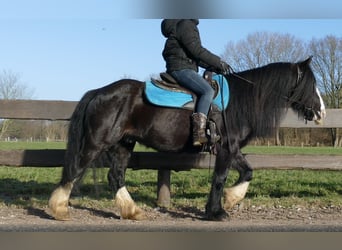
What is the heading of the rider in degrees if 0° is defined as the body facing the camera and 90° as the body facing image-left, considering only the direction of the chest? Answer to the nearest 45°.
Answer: approximately 270°

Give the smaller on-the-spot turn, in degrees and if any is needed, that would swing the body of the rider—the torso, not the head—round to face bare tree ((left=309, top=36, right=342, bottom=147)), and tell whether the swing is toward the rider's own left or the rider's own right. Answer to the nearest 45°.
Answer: approximately 45° to the rider's own left

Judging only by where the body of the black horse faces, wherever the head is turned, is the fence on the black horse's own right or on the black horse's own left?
on the black horse's own left

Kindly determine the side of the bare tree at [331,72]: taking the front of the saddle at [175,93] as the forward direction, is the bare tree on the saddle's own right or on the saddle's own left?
on the saddle's own left

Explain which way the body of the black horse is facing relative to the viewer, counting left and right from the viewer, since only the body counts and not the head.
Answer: facing to the right of the viewer

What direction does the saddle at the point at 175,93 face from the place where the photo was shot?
facing to the right of the viewer
